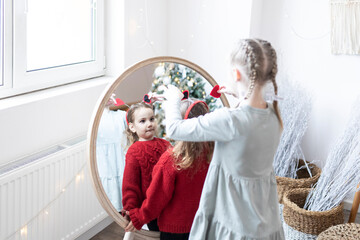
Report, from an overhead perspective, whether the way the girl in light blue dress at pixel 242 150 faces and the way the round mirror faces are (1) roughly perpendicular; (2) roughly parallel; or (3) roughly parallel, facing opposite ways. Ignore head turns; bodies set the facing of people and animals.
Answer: roughly parallel, facing opposite ways

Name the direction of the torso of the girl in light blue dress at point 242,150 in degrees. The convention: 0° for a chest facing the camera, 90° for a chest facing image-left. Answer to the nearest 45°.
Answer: approximately 135°

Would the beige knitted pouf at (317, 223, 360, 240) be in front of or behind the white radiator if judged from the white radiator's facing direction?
in front

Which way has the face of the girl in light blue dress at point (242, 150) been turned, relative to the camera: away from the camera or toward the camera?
away from the camera

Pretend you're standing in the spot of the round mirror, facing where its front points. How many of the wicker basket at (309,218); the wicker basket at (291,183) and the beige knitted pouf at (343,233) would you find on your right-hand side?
0

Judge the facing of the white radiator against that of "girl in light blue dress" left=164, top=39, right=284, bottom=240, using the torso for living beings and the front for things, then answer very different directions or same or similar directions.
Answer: very different directions

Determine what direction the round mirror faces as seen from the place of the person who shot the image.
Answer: facing the viewer and to the right of the viewer

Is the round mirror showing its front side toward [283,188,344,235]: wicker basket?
no

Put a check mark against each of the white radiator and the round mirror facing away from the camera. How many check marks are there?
0
